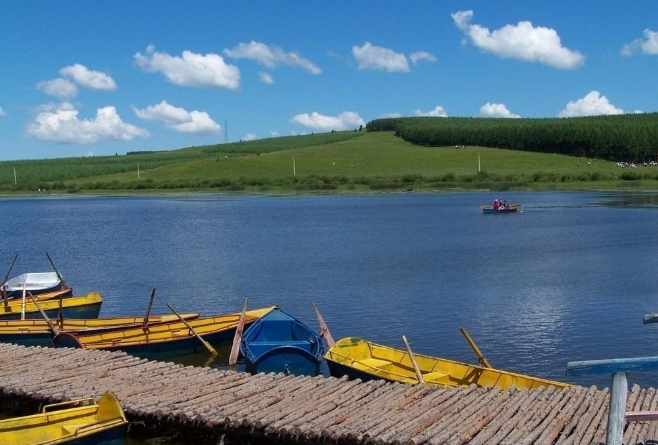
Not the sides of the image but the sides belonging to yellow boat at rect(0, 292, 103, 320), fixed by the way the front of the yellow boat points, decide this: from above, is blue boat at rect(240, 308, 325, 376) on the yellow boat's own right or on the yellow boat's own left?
on the yellow boat's own right

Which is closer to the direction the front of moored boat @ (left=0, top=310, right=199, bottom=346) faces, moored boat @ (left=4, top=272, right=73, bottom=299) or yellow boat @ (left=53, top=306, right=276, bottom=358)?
the yellow boat

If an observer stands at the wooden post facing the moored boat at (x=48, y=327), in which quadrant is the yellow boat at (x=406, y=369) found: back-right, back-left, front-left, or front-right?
front-right

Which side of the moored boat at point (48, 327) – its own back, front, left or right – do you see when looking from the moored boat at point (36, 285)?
left

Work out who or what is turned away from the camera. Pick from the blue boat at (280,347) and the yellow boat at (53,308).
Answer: the blue boat

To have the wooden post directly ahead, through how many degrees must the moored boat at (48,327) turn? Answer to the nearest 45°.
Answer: approximately 90° to its right

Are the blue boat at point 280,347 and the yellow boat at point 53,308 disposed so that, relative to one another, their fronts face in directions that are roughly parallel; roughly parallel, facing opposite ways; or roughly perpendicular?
roughly perpendicular

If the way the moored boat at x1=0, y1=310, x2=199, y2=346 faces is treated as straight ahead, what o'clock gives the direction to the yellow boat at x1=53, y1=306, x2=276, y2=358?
The yellow boat is roughly at 1 o'clock from the moored boat.

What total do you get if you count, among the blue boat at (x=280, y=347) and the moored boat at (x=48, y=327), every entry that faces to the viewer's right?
1

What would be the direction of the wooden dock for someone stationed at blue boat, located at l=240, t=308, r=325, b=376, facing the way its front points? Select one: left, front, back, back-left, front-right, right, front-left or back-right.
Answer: back

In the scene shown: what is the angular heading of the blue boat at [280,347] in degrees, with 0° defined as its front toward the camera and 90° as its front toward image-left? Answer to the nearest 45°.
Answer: approximately 180°

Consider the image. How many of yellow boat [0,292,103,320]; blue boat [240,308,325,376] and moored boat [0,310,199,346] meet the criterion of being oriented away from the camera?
1

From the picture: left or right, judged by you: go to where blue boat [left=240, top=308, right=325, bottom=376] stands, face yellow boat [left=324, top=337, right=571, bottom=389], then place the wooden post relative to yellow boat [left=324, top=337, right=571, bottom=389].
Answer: right

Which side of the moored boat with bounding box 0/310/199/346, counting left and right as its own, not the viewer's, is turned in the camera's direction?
right

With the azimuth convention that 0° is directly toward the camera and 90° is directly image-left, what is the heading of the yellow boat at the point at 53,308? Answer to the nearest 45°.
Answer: approximately 270°

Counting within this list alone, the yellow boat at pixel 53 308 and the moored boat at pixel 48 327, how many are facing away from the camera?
0

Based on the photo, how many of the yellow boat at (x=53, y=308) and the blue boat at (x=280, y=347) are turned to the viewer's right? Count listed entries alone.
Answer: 1

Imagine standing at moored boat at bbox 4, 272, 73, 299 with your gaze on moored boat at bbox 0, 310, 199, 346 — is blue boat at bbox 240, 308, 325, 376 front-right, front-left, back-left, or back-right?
front-left

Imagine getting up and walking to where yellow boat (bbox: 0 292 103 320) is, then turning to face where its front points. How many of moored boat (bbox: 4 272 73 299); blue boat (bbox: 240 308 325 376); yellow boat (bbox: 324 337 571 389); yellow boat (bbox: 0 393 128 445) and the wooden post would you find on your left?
1
